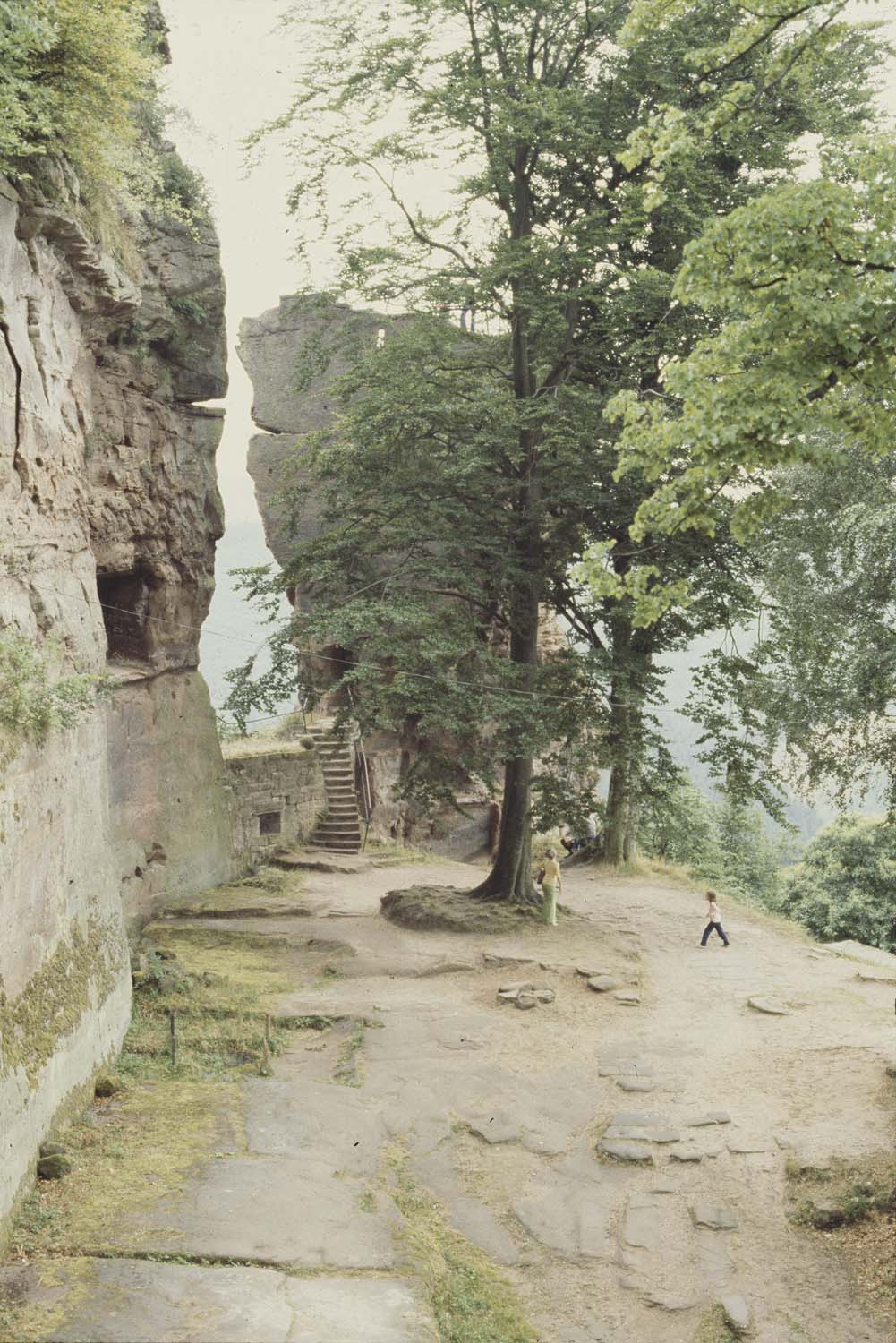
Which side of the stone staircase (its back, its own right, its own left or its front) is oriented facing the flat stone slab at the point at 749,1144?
front

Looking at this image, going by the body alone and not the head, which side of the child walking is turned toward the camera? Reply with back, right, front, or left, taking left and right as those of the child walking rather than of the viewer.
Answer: left

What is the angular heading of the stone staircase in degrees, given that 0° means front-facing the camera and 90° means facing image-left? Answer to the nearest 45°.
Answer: approximately 0°

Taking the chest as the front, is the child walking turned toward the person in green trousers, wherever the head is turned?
yes

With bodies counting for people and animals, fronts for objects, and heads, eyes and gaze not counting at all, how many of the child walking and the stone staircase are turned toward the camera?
1

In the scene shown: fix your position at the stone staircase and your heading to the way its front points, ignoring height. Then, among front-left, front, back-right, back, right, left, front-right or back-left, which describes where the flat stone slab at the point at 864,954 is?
front-left

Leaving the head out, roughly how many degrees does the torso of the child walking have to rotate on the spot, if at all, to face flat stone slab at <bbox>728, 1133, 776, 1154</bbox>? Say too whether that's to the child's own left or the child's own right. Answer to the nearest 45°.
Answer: approximately 90° to the child's own left

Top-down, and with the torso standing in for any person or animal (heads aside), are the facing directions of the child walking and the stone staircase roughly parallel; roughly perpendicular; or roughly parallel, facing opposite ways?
roughly perpendicular
